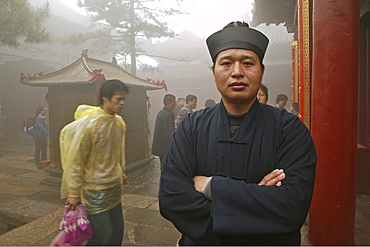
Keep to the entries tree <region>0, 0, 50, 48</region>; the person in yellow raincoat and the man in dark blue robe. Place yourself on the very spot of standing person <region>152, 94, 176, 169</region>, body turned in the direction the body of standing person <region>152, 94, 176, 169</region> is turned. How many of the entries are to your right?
2

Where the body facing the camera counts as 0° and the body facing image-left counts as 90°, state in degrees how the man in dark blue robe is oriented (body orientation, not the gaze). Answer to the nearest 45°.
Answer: approximately 0°

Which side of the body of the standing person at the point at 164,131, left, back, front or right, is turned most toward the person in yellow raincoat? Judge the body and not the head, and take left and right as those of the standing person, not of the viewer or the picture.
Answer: right

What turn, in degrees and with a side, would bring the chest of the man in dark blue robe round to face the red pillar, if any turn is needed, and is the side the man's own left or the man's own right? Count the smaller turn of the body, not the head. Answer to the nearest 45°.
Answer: approximately 135° to the man's own left

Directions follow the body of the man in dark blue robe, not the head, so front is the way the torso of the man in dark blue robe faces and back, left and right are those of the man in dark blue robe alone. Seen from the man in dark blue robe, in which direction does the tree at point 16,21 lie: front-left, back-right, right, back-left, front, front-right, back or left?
back-right

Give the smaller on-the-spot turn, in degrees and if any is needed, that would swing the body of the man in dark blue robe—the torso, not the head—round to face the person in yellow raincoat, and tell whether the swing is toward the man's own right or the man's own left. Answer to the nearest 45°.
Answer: approximately 135° to the man's own right

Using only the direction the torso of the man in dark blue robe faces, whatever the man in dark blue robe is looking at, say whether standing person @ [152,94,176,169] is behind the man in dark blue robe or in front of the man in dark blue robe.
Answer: behind
